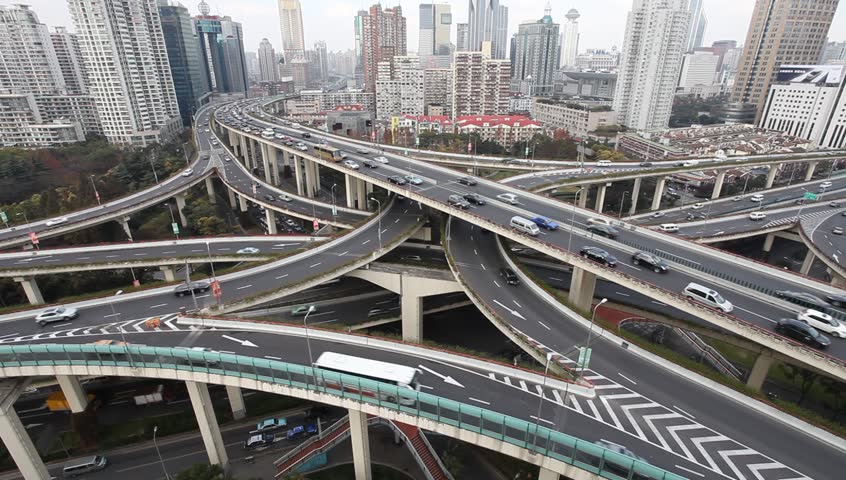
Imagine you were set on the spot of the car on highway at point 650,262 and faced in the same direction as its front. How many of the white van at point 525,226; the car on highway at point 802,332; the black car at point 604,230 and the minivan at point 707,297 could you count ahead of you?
2

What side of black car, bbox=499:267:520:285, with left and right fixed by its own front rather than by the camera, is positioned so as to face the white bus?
right

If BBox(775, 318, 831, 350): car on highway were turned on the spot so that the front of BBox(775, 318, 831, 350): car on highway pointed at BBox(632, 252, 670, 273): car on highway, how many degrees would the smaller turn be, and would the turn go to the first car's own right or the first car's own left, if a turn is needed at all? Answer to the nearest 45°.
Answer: approximately 135° to the first car's own right

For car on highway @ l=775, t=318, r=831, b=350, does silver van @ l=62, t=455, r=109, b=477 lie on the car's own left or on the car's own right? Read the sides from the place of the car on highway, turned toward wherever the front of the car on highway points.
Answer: on the car's own right

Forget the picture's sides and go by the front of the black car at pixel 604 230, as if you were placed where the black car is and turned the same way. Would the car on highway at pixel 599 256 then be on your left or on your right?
on your left
